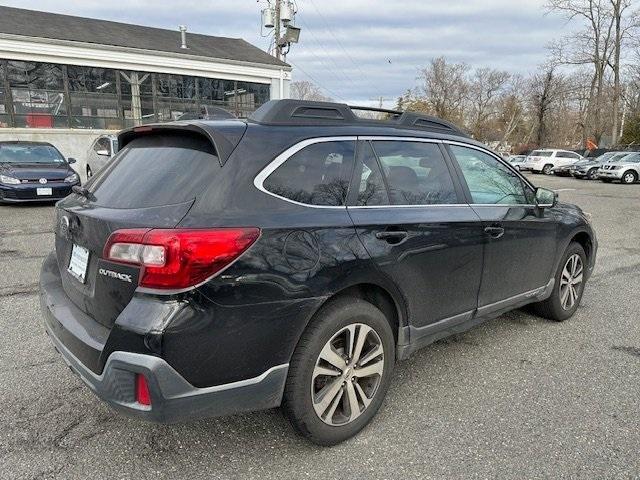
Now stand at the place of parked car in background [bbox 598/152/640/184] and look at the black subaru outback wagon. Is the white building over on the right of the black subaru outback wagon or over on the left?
right

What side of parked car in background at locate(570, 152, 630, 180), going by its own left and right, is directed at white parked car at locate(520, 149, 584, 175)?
right

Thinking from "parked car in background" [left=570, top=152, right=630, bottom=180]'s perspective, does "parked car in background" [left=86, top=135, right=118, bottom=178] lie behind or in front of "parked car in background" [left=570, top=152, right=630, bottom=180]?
in front

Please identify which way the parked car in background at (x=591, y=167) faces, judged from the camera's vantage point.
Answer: facing the viewer and to the left of the viewer

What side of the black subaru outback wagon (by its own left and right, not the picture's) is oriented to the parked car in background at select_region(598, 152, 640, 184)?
front

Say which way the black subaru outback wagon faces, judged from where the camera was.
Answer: facing away from the viewer and to the right of the viewer

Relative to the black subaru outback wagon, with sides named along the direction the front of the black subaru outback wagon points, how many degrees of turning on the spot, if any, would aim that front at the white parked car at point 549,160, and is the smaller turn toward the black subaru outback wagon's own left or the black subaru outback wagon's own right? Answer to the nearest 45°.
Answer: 0° — it already faces it

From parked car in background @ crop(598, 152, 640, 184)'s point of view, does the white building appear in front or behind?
in front

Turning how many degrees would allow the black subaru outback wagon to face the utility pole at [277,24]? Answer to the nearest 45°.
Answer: approximately 45° to its left

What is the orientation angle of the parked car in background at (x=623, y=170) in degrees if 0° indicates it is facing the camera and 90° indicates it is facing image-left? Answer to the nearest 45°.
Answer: approximately 45°

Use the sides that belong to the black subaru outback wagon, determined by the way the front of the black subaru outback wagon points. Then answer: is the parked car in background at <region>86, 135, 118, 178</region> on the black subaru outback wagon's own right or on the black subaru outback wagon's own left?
on the black subaru outback wagon's own left

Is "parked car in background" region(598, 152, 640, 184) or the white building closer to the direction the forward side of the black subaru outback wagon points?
the parked car in background
